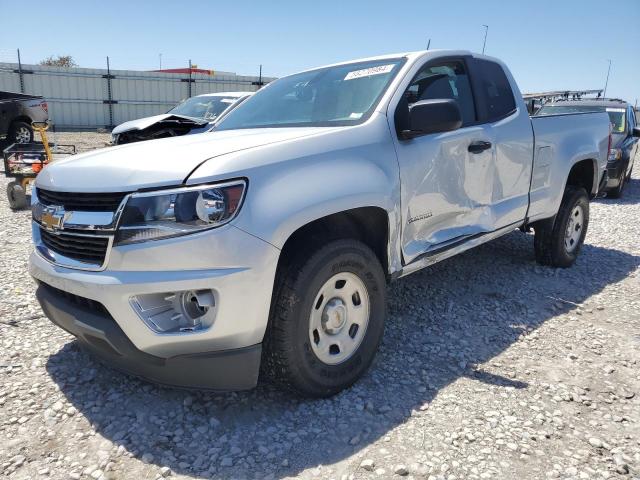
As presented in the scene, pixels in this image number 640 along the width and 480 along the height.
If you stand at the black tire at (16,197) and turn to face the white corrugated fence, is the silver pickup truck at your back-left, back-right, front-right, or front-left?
back-right

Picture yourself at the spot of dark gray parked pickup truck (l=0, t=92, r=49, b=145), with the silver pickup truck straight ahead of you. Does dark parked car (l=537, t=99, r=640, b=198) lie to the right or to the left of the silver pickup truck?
left

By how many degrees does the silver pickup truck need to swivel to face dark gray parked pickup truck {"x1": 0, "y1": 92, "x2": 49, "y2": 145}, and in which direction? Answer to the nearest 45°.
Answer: approximately 90° to its right

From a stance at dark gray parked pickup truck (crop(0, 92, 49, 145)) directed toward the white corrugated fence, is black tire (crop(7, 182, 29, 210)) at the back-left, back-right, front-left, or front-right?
back-right

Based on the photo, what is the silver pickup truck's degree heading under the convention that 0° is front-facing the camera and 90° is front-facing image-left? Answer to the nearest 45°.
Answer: approximately 45°

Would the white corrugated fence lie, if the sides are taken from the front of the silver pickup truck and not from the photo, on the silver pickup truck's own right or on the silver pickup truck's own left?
on the silver pickup truck's own right

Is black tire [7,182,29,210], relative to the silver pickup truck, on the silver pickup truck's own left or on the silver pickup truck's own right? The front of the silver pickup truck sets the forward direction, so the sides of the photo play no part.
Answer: on the silver pickup truck's own right

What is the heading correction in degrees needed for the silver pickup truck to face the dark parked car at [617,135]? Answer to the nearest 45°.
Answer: approximately 180°
